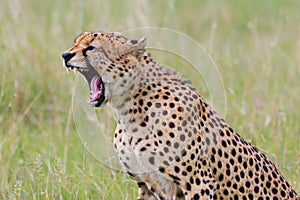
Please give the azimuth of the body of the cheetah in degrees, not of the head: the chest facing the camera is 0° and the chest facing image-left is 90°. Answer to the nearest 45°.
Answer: approximately 90°
